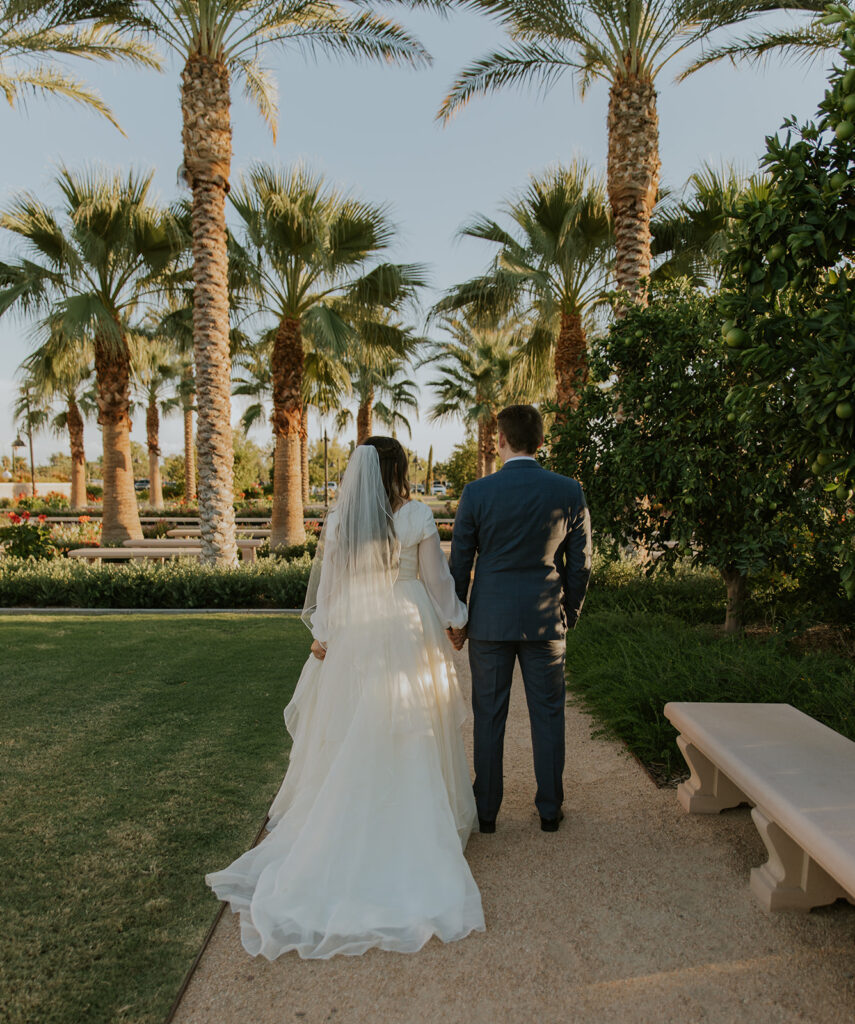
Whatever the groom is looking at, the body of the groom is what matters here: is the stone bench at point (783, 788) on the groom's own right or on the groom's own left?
on the groom's own right

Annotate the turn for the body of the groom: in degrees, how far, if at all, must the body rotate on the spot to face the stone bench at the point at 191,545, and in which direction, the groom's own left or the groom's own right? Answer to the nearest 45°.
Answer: approximately 45° to the groom's own left

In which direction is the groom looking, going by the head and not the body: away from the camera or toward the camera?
away from the camera

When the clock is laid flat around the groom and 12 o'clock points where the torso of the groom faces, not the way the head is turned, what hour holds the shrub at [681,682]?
The shrub is roughly at 1 o'clock from the groom.

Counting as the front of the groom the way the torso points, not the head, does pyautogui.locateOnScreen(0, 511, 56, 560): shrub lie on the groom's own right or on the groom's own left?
on the groom's own left

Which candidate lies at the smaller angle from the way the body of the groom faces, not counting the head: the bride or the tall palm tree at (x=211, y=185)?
the tall palm tree

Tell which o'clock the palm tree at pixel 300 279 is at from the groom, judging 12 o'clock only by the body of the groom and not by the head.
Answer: The palm tree is roughly at 11 o'clock from the groom.

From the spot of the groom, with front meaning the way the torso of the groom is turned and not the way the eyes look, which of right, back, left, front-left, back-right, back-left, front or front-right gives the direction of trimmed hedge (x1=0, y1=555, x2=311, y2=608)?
front-left

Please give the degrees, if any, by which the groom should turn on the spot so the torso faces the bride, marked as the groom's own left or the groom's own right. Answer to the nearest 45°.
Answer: approximately 135° to the groom's own left

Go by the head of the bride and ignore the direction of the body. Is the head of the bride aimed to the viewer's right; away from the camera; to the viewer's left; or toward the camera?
away from the camera

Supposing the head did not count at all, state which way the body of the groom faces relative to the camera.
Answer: away from the camera

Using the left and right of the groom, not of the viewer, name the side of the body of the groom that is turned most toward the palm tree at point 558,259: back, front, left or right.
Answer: front

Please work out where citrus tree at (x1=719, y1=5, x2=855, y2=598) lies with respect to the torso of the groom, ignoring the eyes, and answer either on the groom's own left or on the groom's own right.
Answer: on the groom's own right
